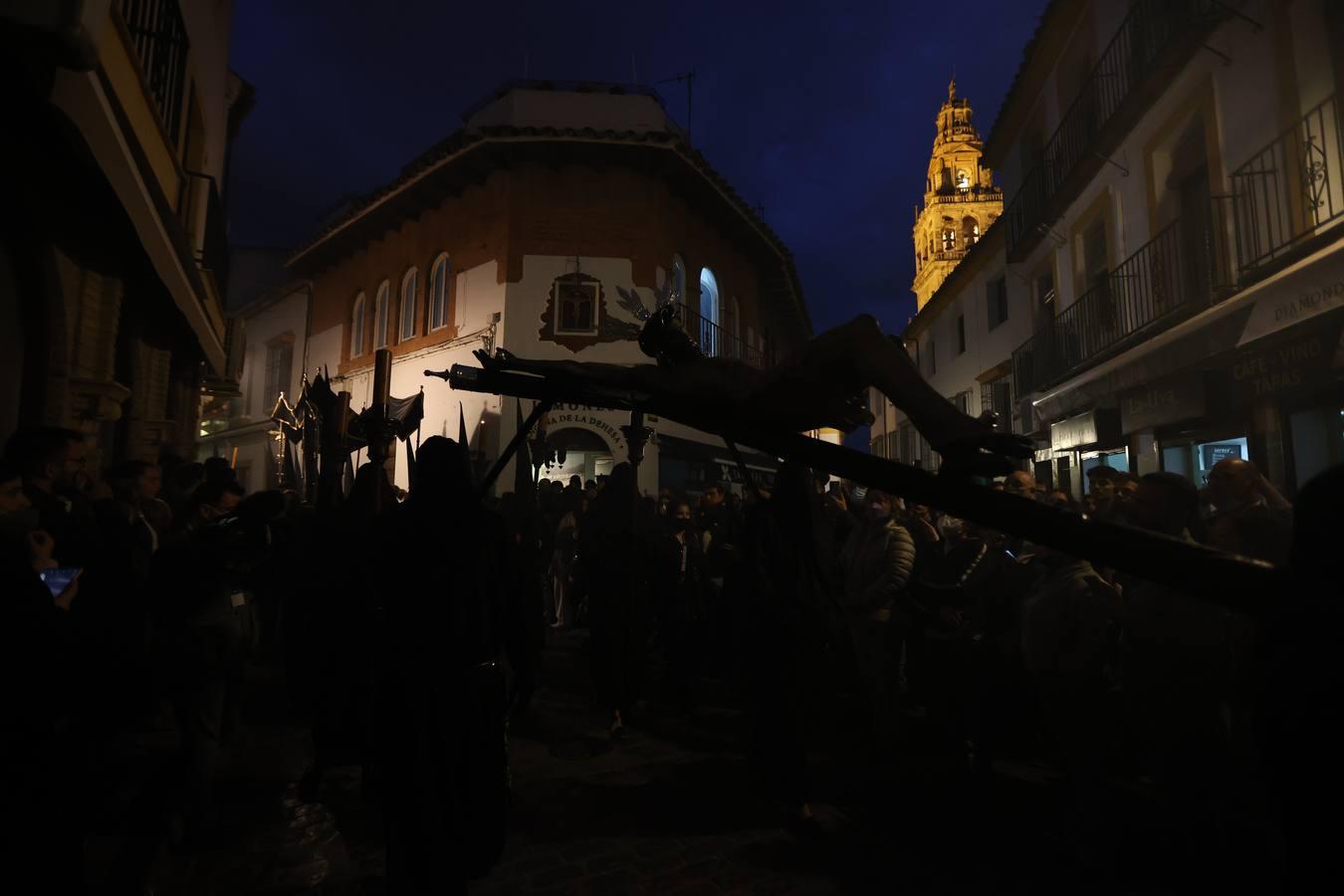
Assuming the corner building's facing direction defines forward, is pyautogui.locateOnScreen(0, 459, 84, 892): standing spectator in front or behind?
in front

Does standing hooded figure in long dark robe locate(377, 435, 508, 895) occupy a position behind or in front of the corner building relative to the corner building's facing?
in front

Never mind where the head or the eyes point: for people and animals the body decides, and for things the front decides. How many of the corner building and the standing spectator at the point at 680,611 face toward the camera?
2

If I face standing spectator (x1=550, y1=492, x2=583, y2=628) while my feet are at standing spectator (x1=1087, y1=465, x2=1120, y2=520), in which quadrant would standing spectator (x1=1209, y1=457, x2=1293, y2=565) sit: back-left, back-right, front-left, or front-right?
back-left

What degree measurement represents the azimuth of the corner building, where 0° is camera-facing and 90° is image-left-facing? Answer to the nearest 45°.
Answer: approximately 0°

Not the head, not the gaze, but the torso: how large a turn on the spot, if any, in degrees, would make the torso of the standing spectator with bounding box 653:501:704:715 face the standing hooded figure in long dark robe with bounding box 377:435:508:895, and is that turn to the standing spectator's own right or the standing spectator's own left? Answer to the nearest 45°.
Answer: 0° — they already face them

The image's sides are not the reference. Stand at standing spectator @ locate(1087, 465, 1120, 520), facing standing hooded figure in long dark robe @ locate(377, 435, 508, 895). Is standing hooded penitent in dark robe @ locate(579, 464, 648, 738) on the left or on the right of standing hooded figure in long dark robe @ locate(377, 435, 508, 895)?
right

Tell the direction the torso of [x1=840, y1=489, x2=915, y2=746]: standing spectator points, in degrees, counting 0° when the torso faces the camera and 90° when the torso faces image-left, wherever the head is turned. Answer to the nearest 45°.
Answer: approximately 45°

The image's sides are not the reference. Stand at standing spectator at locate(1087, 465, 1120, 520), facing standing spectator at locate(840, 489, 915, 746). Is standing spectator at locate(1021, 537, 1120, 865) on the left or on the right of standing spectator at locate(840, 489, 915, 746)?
left
